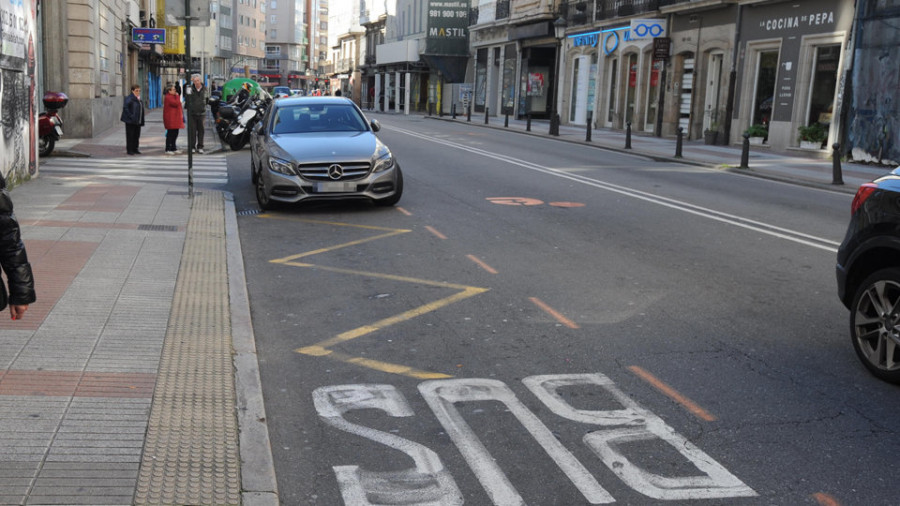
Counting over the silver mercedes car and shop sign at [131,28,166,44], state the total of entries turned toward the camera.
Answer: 2

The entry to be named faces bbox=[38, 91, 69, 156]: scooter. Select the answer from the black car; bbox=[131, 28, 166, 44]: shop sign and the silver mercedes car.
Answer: the shop sign

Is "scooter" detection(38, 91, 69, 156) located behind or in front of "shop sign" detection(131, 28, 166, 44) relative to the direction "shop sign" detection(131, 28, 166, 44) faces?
in front

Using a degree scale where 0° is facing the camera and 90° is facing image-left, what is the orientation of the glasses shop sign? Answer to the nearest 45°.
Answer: approximately 45°

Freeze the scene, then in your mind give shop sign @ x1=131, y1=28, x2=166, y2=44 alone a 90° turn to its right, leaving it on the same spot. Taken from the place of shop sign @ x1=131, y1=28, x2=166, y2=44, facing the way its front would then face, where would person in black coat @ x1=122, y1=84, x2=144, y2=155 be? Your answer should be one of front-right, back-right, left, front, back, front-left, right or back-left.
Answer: left

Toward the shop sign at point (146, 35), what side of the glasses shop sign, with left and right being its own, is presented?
front

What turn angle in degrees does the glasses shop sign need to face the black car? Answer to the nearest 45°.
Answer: approximately 45° to its left

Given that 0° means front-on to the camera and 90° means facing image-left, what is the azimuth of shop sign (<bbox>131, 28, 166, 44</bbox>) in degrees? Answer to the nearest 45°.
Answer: approximately 0°

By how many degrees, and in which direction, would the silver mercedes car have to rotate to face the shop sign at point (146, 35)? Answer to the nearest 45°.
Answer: approximately 180°

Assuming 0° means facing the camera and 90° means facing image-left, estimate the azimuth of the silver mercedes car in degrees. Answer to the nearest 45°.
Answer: approximately 0°
